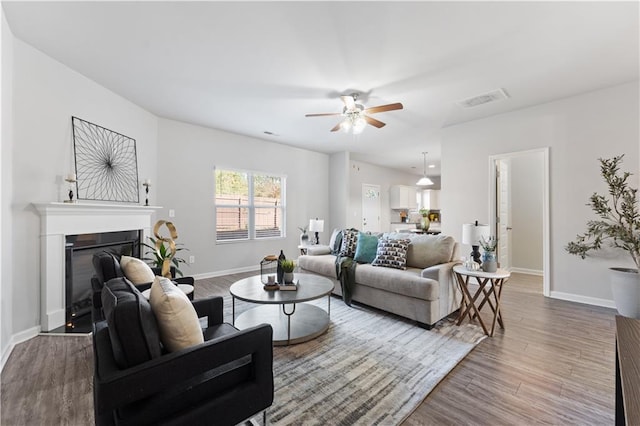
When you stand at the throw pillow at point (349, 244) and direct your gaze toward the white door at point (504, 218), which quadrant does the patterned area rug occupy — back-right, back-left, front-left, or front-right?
back-right

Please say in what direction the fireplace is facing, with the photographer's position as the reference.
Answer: facing the viewer and to the right of the viewer

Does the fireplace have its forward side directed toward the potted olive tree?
yes

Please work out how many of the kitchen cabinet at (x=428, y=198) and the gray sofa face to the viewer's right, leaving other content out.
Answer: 0

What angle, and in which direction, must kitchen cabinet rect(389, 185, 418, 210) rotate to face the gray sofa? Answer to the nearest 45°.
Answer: approximately 45° to its right

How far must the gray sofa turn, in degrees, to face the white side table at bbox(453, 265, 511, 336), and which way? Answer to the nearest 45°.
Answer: approximately 135° to its left

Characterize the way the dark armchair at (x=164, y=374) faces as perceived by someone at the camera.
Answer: facing away from the viewer and to the right of the viewer

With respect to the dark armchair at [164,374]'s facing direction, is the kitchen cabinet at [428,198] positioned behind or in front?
in front

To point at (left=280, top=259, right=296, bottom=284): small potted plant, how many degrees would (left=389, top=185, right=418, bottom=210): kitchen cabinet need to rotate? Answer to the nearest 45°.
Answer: approximately 45° to its right

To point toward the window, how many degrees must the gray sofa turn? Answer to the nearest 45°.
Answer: approximately 90° to its right

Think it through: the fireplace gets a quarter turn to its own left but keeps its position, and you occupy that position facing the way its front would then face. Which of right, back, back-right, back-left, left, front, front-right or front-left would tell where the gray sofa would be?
right

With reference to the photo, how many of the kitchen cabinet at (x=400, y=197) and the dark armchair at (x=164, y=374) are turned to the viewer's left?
0

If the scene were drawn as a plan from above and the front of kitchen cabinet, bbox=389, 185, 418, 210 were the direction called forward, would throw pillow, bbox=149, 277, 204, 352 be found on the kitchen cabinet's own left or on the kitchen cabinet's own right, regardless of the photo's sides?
on the kitchen cabinet's own right

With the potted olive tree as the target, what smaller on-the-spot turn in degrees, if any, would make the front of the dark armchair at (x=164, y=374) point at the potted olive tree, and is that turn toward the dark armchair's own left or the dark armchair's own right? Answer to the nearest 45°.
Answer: approximately 45° to the dark armchair's own right
